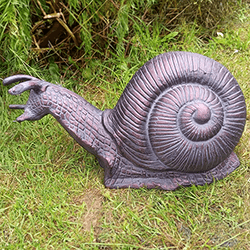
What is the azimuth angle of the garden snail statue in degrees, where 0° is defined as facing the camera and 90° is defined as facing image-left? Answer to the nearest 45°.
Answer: approximately 90°
